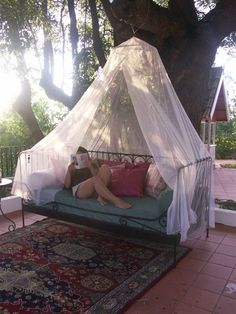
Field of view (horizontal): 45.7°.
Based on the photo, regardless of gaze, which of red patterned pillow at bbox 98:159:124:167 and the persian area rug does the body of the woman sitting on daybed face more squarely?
the persian area rug

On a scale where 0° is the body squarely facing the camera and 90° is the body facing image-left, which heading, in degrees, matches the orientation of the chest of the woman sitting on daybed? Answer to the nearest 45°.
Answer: approximately 315°

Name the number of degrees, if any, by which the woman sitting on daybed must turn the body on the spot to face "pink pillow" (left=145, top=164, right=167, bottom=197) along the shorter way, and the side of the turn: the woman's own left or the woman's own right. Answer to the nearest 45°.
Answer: approximately 45° to the woman's own left

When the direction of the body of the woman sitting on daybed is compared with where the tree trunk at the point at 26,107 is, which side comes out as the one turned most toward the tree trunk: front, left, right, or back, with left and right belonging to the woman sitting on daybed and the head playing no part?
back

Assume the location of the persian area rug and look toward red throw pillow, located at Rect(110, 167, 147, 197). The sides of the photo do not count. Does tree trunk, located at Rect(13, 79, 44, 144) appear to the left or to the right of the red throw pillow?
left
